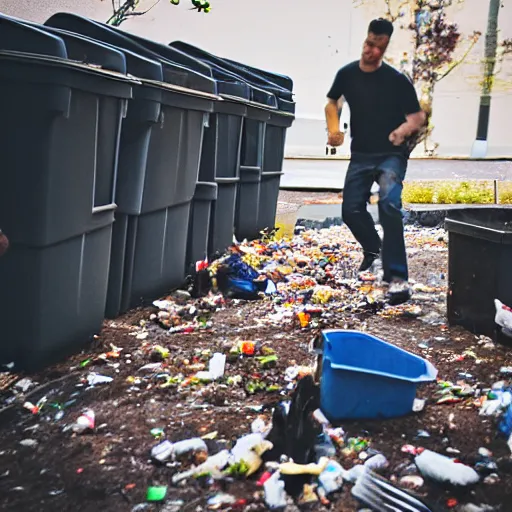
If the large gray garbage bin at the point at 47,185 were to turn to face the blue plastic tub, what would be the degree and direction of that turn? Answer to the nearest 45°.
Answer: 0° — it already faces it

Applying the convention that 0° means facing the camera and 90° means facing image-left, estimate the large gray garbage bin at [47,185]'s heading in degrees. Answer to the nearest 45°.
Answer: approximately 315°

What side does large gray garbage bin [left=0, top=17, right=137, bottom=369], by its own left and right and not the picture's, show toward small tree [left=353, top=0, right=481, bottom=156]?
left

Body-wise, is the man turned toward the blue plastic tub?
yes

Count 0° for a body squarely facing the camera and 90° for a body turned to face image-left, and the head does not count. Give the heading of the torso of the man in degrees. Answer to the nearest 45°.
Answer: approximately 0°

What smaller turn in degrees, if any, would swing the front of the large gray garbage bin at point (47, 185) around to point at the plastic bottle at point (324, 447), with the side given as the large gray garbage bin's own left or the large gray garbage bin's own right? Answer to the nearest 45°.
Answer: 0° — it already faces it

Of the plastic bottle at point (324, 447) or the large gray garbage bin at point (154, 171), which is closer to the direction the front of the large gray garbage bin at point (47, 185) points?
the plastic bottle

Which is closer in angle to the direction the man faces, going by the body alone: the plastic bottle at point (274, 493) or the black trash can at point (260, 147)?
the plastic bottle

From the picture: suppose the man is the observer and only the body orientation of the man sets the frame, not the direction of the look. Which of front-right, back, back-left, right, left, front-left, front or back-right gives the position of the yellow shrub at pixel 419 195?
back

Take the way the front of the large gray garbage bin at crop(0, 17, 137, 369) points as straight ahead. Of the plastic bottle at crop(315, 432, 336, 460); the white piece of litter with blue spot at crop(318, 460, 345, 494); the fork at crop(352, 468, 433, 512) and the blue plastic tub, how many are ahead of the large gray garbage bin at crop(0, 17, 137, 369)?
4

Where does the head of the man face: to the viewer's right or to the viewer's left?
to the viewer's left
